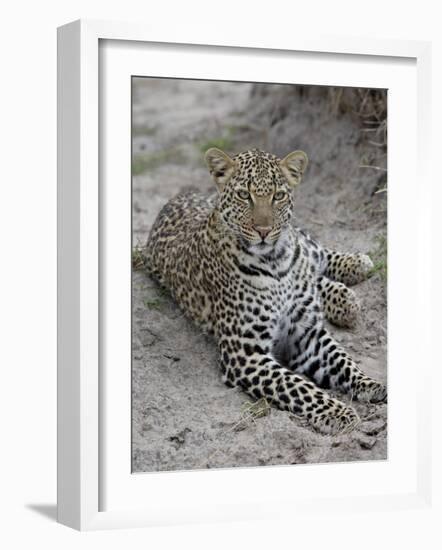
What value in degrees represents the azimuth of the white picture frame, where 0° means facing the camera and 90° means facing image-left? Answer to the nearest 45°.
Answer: approximately 315°
